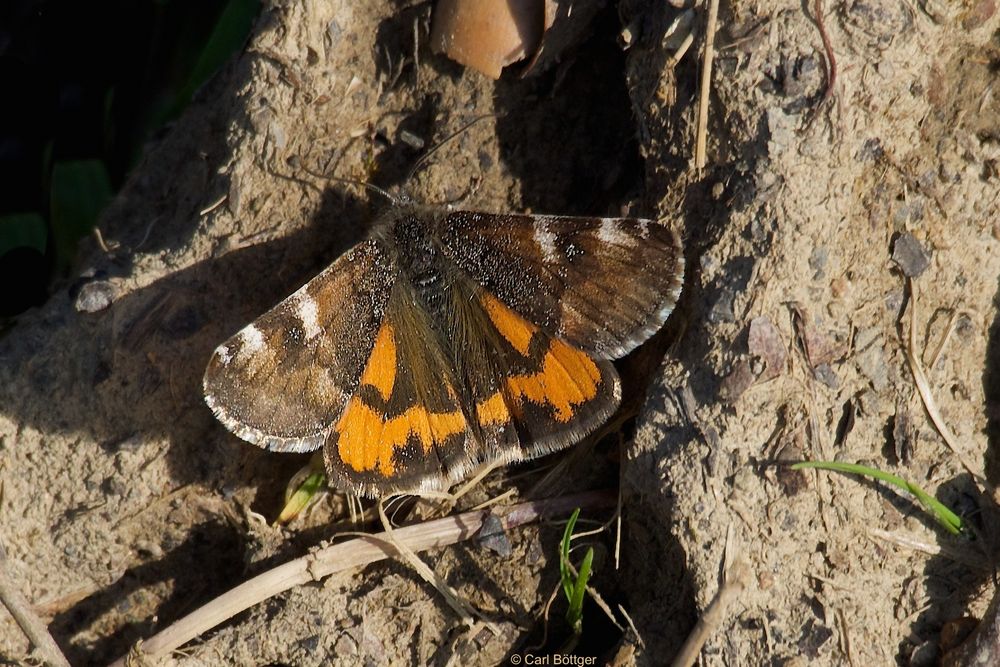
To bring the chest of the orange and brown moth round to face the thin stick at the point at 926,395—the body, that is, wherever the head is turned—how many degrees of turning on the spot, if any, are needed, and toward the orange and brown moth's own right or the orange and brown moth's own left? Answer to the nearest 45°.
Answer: approximately 90° to the orange and brown moth's own right

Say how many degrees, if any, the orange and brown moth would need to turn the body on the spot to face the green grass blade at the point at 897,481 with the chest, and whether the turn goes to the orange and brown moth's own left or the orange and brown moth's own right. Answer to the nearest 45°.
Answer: approximately 135° to the orange and brown moth's own right

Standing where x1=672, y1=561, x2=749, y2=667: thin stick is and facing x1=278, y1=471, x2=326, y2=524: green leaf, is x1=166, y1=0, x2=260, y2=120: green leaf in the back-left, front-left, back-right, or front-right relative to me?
front-right

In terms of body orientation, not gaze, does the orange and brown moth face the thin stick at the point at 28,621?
no

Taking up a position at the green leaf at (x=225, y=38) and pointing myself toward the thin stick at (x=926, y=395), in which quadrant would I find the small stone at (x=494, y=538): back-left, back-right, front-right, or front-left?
front-right

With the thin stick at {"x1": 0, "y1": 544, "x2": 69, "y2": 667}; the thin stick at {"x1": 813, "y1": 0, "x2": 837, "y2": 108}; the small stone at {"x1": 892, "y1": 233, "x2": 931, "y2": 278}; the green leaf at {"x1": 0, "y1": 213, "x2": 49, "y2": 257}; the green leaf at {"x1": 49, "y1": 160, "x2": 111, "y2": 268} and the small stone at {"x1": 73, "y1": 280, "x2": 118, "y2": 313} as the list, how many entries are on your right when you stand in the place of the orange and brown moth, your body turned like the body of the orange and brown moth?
2

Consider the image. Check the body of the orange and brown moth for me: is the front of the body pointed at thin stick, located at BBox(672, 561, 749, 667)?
no

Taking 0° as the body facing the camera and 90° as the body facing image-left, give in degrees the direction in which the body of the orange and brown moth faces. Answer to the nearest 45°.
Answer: approximately 180°

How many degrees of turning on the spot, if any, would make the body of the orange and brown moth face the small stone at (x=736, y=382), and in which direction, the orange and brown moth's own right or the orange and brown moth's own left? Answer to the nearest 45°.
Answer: approximately 135° to the orange and brown moth's own right

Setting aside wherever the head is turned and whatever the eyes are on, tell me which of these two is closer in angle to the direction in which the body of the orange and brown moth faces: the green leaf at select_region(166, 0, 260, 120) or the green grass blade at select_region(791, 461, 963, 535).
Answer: the green leaf

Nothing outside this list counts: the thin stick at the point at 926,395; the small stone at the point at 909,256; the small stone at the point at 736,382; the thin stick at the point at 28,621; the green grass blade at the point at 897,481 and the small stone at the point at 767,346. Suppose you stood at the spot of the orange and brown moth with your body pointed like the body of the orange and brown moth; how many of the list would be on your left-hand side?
1

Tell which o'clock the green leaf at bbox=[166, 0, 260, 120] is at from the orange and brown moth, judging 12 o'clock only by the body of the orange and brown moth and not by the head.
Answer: The green leaf is roughly at 11 o'clock from the orange and brown moth.

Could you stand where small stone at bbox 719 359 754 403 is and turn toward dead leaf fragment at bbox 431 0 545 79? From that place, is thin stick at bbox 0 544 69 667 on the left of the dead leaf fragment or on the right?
left
